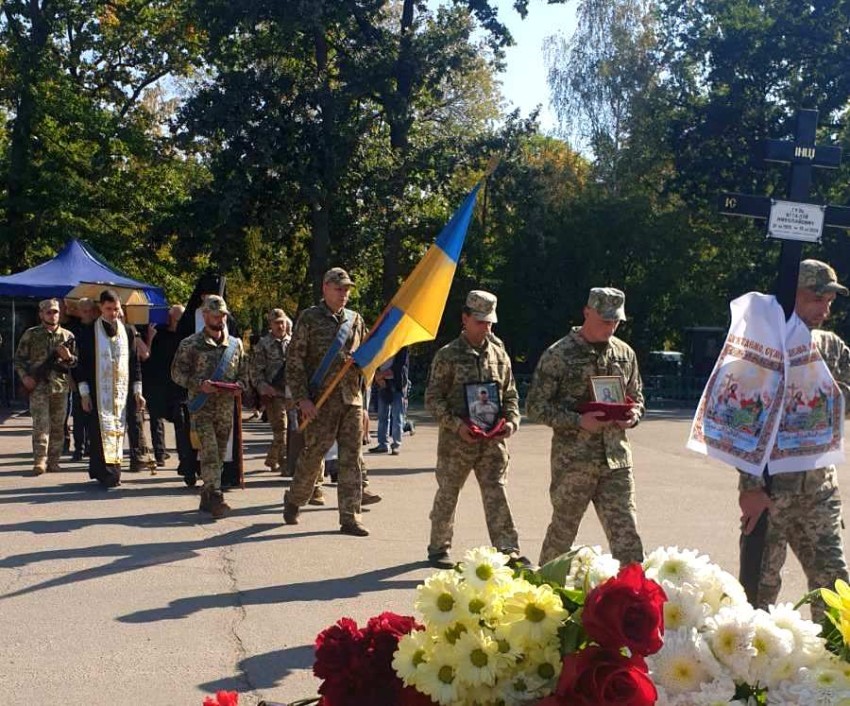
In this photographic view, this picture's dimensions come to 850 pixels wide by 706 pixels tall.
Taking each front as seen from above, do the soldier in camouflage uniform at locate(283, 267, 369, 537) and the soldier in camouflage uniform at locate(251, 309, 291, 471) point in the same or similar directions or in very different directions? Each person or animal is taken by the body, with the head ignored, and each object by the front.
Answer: same or similar directions

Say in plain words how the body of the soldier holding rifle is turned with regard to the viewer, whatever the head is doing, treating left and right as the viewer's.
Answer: facing the viewer

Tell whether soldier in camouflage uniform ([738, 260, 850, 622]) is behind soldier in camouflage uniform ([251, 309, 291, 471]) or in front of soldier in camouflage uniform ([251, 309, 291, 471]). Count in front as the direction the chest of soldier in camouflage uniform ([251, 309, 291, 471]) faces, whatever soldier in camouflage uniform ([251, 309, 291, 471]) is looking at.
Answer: in front

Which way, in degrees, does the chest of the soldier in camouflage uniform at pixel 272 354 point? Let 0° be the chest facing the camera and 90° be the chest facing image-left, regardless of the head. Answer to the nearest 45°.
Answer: approximately 315°

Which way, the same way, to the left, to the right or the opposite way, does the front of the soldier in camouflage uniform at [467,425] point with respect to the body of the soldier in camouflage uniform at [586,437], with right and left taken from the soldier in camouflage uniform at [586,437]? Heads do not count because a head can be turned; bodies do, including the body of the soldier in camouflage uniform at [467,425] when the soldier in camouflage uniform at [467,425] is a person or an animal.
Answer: the same way

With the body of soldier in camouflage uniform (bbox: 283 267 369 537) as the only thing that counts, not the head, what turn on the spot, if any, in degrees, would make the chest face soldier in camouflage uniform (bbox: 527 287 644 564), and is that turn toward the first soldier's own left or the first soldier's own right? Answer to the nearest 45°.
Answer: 0° — they already face them

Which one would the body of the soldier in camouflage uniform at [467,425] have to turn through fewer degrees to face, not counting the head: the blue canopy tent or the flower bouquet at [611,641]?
the flower bouquet

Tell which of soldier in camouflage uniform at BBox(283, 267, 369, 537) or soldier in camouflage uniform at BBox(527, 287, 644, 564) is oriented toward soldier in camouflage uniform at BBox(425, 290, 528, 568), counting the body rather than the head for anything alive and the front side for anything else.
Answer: soldier in camouflage uniform at BBox(283, 267, 369, 537)

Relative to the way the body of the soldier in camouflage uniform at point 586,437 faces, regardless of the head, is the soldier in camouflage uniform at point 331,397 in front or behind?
behind

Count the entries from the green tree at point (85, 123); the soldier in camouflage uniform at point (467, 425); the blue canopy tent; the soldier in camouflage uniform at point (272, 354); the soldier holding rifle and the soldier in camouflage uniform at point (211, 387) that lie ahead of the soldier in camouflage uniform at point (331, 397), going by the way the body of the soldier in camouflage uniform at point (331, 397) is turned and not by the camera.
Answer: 1

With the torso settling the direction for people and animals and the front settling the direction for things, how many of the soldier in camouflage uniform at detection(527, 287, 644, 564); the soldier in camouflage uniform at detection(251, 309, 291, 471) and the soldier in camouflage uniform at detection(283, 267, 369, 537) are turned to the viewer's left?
0

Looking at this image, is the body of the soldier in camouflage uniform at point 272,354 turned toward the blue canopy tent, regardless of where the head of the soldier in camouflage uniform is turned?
no

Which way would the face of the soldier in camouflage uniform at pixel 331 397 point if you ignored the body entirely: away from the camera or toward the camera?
toward the camera

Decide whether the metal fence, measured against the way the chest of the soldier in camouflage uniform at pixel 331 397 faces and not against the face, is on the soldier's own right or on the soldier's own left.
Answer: on the soldier's own left

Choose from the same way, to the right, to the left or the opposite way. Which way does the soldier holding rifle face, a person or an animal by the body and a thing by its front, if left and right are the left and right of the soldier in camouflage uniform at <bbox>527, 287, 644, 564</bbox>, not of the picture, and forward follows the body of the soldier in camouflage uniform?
the same way

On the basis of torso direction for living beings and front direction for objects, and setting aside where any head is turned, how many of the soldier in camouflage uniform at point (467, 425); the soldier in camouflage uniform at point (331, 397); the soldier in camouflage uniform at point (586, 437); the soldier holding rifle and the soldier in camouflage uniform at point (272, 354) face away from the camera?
0

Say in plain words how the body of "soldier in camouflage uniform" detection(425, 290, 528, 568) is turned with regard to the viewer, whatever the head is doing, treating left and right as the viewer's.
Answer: facing the viewer and to the right of the viewer

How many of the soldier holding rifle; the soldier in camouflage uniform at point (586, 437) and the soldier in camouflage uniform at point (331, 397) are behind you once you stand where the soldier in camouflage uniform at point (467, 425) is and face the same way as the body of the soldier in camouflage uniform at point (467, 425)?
2

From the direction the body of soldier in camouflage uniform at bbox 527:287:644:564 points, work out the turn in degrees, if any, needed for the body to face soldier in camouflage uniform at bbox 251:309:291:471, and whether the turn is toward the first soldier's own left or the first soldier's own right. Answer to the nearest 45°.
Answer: approximately 180°

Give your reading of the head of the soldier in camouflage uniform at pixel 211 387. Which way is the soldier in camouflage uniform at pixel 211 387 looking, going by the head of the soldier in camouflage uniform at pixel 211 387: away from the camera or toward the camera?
toward the camera
